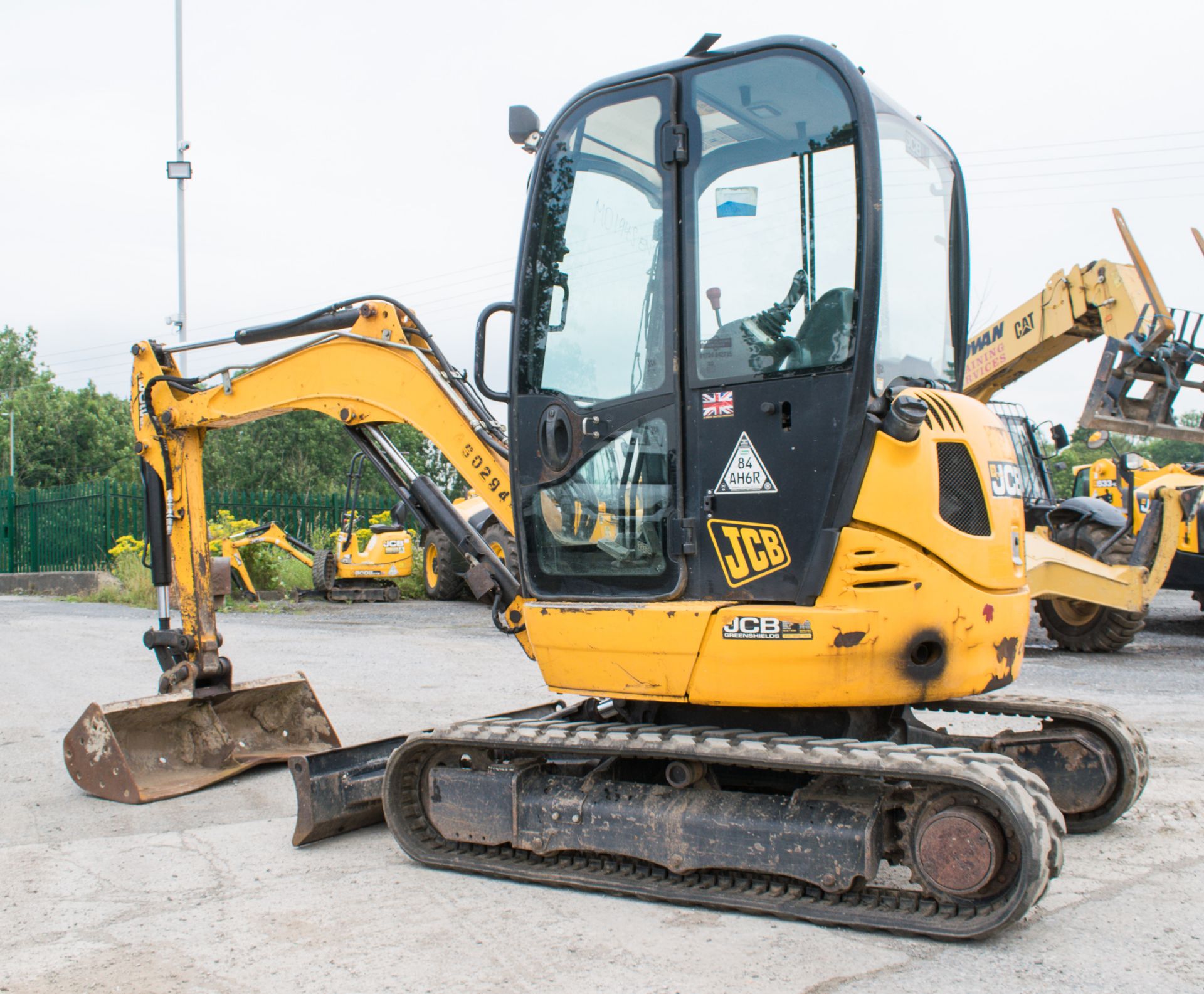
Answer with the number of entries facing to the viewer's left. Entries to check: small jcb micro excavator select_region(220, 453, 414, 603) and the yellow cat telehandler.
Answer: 1

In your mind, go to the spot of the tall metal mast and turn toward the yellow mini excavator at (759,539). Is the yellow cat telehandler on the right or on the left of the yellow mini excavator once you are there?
left

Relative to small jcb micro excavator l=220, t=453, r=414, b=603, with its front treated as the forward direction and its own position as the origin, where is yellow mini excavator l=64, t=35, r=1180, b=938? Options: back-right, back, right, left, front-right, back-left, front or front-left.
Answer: left

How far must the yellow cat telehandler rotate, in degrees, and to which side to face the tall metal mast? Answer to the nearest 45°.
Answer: approximately 135° to its right

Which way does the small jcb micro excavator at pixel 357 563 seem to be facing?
to the viewer's left

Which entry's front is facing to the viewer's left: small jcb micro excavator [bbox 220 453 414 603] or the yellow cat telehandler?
the small jcb micro excavator
